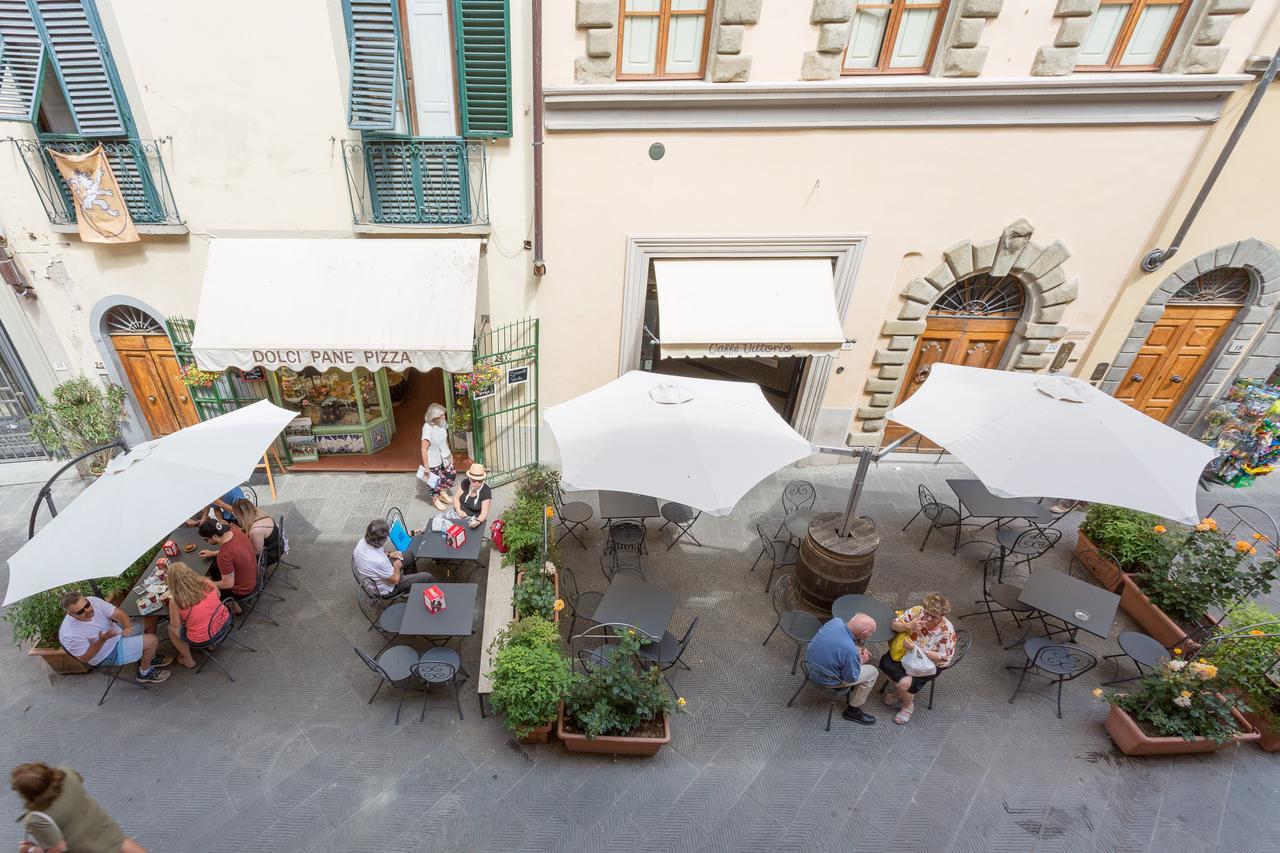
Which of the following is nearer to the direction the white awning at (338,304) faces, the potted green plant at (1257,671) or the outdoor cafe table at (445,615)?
the outdoor cafe table

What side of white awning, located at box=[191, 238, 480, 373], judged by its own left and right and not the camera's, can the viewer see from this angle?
front

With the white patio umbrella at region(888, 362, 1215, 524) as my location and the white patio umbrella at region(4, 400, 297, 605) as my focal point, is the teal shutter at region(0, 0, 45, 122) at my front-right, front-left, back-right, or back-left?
front-right

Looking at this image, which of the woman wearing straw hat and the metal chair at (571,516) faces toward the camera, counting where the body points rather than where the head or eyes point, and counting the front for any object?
the woman wearing straw hat

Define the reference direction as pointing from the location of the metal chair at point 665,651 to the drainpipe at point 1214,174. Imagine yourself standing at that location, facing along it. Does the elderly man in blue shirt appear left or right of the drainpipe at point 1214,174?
right

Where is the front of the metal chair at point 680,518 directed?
to the viewer's left

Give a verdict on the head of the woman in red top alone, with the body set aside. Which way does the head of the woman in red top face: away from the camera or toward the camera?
away from the camera

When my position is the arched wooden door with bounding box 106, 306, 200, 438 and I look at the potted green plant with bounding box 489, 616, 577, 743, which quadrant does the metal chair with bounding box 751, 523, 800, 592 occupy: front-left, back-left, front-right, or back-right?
front-left

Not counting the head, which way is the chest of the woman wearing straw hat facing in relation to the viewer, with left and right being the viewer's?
facing the viewer

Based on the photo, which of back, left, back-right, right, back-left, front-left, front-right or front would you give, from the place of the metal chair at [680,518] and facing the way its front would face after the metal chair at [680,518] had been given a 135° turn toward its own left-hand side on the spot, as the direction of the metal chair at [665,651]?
front-right

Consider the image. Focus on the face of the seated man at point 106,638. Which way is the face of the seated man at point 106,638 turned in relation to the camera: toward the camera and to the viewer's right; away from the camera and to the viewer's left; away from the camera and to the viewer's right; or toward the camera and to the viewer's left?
toward the camera and to the viewer's right

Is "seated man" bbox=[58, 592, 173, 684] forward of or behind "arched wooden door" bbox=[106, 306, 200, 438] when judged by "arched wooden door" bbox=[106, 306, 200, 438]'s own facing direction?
forward

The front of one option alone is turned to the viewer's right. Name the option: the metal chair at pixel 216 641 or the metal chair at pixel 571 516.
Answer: the metal chair at pixel 571 516

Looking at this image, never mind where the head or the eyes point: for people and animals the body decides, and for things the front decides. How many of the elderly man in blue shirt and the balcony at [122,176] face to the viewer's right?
1

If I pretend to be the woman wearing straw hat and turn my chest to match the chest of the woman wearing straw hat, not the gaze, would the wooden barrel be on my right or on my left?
on my left

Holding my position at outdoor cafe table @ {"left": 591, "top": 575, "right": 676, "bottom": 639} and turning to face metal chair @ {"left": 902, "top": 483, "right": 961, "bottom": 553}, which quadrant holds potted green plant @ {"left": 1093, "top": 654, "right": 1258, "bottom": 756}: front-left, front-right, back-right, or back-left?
front-right

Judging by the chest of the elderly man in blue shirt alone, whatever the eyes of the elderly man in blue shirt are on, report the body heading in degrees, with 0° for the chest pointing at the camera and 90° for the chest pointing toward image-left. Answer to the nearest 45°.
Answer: approximately 270°

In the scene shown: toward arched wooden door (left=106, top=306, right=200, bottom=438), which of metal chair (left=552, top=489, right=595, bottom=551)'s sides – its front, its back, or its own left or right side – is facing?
back

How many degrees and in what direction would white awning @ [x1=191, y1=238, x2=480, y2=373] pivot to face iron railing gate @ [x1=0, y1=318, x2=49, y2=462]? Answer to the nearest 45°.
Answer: approximately 135° to its right

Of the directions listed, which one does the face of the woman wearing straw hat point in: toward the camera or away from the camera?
toward the camera

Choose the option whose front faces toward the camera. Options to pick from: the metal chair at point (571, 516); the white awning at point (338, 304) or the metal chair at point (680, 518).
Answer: the white awning
